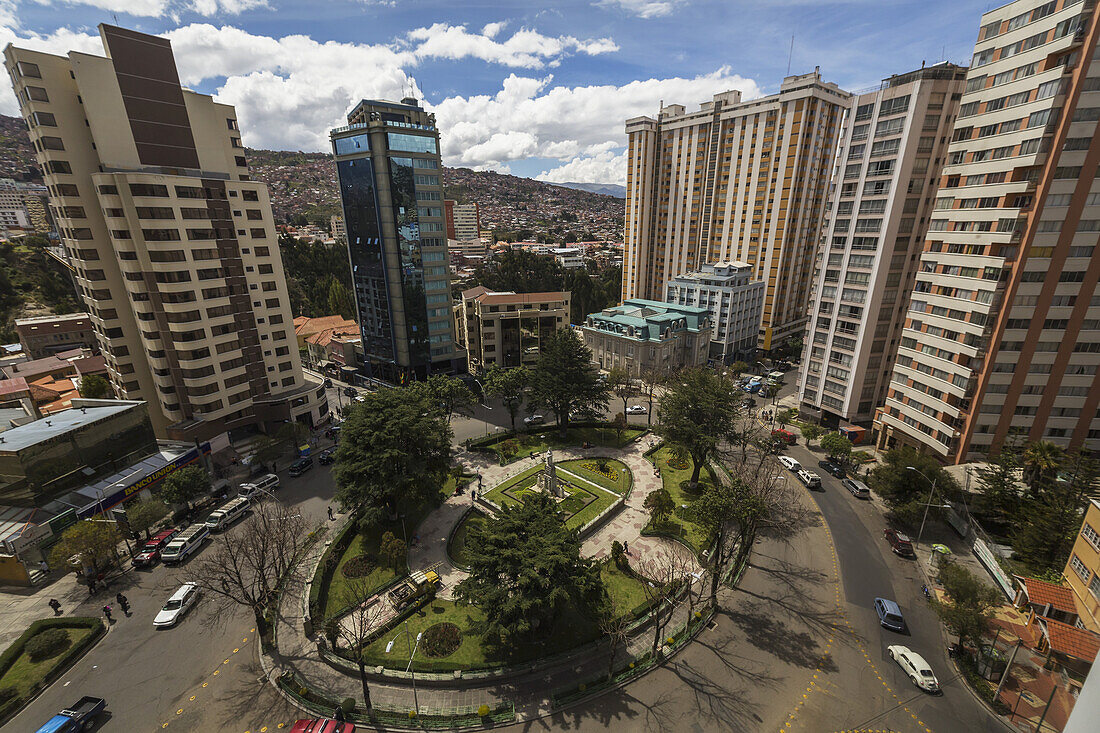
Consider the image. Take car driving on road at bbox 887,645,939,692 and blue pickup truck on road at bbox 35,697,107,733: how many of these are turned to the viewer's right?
0

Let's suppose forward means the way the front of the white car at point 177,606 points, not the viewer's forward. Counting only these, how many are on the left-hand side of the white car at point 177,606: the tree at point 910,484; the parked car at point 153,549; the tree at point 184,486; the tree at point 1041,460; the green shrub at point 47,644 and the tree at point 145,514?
2

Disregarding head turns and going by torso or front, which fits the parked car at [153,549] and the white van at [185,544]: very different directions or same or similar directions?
same or similar directions

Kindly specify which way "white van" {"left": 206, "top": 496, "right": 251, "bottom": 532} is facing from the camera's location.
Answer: facing the viewer and to the left of the viewer

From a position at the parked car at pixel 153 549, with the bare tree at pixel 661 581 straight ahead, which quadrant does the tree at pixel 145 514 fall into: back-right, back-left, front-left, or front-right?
back-left

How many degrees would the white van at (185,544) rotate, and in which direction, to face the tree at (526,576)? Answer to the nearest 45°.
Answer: approximately 90° to its left

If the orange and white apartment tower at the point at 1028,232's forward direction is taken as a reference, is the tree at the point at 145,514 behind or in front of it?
in front

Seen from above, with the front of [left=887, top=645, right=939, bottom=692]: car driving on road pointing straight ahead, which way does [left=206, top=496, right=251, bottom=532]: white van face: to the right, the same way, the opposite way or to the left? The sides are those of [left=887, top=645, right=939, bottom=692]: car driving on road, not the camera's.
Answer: the opposite way

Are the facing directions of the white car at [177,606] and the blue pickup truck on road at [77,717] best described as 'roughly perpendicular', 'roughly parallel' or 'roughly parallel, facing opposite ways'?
roughly parallel

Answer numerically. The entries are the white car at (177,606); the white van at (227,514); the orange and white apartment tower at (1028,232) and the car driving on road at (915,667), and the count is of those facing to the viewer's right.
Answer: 0
